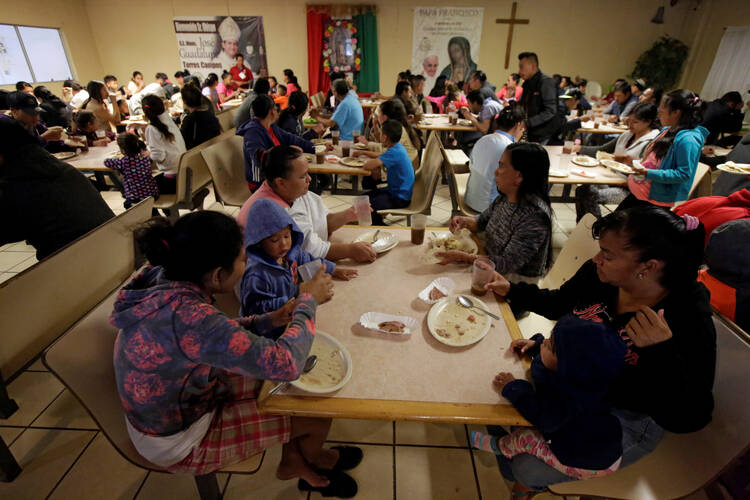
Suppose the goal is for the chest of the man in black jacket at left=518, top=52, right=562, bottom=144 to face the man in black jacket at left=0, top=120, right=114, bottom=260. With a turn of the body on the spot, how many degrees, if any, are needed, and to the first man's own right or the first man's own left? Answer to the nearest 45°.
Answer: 0° — they already face them

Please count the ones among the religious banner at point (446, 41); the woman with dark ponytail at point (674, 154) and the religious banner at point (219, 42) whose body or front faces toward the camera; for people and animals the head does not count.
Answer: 2

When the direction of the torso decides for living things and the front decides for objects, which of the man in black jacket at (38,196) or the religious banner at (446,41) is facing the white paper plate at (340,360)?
the religious banner

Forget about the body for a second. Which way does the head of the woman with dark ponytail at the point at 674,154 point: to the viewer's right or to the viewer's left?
to the viewer's left

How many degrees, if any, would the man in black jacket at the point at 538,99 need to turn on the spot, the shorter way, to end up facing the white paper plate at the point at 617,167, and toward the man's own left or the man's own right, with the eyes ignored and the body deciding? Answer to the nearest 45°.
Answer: approximately 90° to the man's own left

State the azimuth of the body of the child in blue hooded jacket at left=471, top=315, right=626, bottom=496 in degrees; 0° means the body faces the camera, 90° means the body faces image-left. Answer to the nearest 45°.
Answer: approximately 90°

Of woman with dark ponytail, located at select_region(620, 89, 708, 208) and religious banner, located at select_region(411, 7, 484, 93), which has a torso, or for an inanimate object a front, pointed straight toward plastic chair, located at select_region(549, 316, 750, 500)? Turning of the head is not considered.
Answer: the religious banner

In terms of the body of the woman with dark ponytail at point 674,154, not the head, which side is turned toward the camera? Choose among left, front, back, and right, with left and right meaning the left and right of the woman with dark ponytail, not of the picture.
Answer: left

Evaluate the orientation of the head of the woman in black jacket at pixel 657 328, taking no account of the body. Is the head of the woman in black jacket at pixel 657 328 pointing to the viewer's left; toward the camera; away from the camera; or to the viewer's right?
to the viewer's left

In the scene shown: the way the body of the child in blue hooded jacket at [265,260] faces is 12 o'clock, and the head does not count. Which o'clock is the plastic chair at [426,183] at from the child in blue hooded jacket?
The plastic chair is roughly at 9 o'clock from the child in blue hooded jacket.
